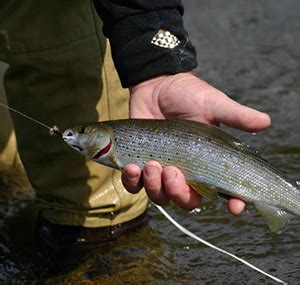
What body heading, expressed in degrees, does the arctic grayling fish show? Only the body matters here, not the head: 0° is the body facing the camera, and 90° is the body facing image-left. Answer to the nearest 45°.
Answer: approximately 90°
